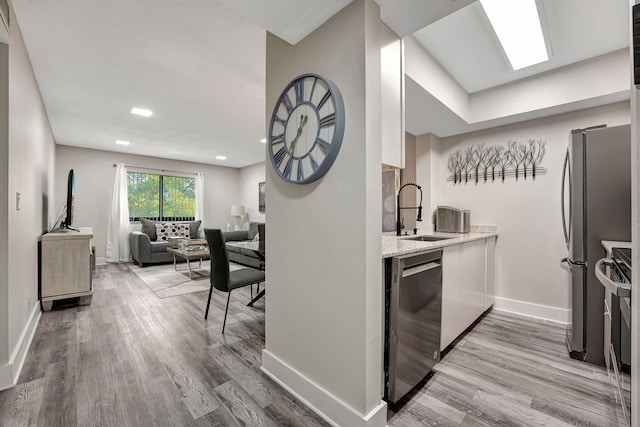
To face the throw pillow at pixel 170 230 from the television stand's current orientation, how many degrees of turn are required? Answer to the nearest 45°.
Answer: approximately 45° to its left

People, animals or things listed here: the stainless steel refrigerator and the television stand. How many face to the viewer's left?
1

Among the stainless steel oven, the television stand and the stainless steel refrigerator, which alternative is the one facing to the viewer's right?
the television stand

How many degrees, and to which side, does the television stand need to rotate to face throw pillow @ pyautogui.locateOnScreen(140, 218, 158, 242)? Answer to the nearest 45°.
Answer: approximately 45° to its left

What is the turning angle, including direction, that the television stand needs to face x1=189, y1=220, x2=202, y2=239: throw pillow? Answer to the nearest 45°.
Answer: approximately 45° to its left

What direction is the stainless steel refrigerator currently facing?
to the viewer's left

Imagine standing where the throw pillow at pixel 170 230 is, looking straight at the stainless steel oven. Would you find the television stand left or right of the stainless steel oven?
right

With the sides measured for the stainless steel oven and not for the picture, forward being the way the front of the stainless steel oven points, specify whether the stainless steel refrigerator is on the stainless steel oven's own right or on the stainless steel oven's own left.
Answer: on the stainless steel oven's own right

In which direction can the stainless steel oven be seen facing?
to the viewer's left

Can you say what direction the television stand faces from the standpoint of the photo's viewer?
facing to the right of the viewer
